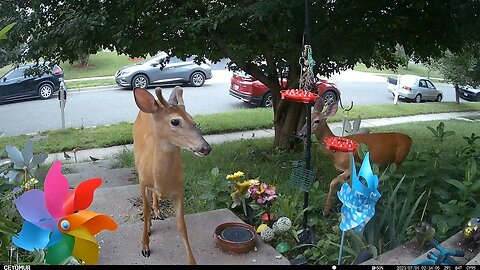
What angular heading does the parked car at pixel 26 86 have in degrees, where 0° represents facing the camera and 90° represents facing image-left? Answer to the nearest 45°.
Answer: approximately 90°

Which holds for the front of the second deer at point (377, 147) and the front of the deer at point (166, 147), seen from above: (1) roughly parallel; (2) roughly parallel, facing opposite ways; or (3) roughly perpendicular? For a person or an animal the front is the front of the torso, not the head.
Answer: roughly perpendicular

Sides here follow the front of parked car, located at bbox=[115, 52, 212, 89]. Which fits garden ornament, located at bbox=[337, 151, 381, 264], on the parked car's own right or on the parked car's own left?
on the parked car's own left

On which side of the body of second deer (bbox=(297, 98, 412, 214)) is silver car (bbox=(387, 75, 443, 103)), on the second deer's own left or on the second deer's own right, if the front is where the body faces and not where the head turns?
on the second deer's own right

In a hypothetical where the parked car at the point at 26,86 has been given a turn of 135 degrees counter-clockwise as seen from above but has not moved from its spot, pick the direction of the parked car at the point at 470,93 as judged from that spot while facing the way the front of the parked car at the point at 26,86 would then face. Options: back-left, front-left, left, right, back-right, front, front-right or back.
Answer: front-left

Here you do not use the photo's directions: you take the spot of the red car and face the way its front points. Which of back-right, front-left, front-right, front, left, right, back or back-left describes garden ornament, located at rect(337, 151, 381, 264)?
back-right
